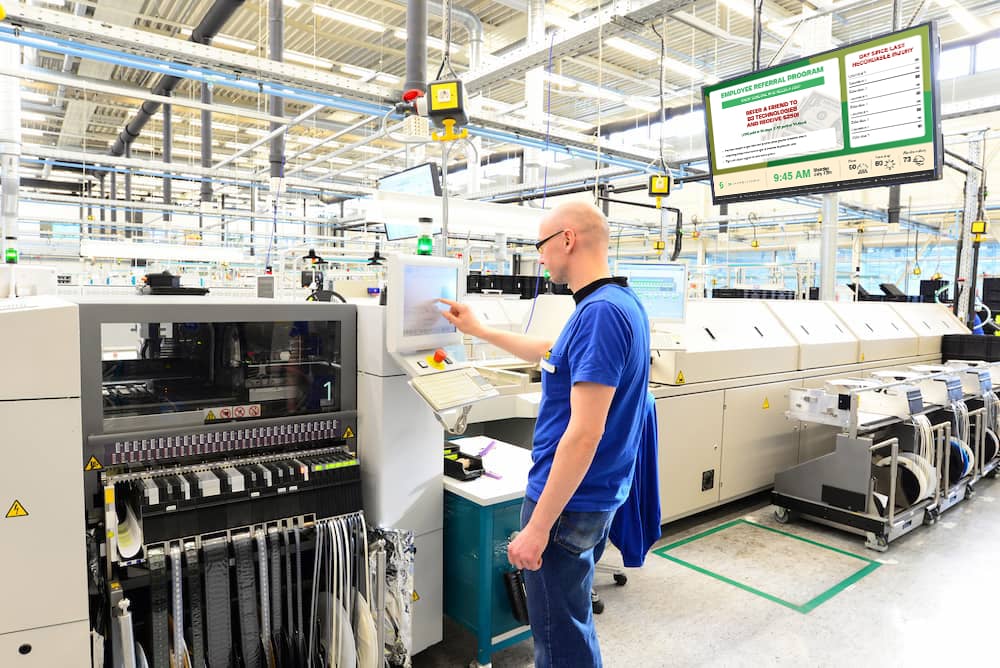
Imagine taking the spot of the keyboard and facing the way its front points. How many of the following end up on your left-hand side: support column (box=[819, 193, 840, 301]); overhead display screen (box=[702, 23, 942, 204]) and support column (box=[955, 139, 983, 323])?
3

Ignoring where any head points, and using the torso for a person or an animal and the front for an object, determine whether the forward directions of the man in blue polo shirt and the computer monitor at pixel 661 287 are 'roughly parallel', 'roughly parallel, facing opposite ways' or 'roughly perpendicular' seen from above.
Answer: roughly perpendicular

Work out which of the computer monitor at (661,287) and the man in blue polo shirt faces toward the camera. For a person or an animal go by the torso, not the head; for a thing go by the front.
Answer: the computer monitor

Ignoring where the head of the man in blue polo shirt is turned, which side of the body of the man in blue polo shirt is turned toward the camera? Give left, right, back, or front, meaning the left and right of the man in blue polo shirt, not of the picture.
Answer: left

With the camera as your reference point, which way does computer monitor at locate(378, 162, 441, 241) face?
facing the viewer and to the left of the viewer

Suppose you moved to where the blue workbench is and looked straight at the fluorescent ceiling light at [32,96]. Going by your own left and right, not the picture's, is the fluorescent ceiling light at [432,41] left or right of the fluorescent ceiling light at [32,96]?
right

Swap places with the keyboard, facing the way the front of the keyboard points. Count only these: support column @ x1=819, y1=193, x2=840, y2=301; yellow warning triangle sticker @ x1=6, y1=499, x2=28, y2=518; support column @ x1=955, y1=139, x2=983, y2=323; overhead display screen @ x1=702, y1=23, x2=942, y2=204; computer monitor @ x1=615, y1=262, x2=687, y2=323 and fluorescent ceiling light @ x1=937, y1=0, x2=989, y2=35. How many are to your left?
5

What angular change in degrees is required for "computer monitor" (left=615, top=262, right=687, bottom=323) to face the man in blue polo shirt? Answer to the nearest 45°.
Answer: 0° — it already faces them

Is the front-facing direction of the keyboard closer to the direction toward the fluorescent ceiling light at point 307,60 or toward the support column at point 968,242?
the support column

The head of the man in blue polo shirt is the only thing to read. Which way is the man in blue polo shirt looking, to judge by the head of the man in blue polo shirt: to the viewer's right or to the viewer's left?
to the viewer's left

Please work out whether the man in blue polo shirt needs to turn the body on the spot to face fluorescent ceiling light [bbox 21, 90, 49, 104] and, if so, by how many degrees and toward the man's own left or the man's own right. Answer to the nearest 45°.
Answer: approximately 45° to the man's own right

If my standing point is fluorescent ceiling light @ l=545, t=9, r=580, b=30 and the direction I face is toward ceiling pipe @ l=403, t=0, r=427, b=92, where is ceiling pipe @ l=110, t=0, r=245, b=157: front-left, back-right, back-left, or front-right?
front-right

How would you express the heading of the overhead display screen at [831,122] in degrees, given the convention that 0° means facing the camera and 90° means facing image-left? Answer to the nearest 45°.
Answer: approximately 45°

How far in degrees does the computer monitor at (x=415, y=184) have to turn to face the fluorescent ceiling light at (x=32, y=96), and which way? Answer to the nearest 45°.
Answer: approximately 90° to its right

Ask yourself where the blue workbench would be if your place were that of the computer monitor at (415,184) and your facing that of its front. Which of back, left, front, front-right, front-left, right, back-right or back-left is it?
front-left
